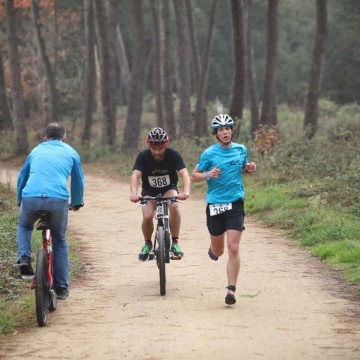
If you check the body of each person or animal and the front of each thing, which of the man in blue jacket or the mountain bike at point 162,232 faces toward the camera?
the mountain bike

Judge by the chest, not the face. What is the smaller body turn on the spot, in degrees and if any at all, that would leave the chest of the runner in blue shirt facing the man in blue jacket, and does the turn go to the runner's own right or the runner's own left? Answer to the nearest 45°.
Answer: approximately 90° to the runner's own right

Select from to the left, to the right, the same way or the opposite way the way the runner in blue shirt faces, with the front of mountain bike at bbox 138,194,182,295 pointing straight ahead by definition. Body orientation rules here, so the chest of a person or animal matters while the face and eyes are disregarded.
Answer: the same way

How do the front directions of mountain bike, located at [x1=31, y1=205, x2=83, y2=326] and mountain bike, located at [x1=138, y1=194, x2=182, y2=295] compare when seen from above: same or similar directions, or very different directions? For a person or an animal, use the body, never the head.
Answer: very different directions

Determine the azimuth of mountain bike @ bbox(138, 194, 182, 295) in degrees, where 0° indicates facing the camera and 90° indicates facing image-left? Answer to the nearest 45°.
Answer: approximately 0°

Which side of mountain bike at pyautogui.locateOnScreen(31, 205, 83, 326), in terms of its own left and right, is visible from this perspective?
back

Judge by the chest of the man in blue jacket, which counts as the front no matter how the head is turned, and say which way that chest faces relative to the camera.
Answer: away from the camera

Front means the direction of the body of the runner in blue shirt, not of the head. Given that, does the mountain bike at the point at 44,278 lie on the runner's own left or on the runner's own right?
on the runner's own right

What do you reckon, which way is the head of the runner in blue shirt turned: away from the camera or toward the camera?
toward the camera

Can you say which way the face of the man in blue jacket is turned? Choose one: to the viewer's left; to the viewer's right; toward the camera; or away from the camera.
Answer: away from the camera

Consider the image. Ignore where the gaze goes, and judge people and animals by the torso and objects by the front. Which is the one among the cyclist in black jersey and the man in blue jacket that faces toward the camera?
the cyclist in black jersey

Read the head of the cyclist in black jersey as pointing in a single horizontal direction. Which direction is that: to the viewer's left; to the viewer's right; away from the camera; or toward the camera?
toward the camera

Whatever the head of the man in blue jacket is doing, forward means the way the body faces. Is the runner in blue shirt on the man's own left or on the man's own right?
on the man's own right

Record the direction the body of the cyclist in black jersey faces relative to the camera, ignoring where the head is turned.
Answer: toward the camera
